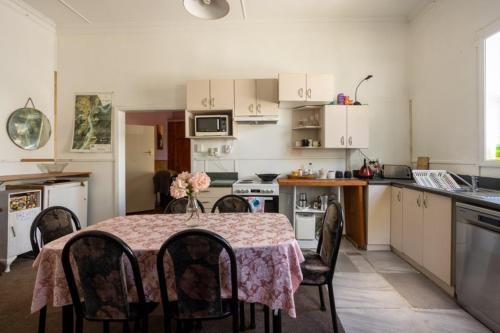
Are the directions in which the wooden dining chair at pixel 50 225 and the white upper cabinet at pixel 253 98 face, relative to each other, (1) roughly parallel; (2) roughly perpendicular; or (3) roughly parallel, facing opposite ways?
roughly perpendicular

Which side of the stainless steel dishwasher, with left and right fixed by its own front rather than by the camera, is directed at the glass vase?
front

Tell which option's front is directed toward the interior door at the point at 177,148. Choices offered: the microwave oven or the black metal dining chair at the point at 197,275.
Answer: the black metal dining chair

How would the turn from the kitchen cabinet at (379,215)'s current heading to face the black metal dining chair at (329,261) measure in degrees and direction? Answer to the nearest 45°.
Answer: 0° — it already faces it

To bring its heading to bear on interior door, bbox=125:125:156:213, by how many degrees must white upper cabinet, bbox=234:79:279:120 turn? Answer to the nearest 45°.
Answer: approximately 135° to its right

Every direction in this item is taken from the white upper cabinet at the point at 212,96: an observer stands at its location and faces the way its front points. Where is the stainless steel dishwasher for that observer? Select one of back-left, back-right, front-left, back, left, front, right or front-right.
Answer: front-left

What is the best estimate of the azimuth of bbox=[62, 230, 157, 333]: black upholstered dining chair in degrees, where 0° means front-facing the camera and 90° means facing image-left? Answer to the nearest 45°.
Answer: approximately 225°

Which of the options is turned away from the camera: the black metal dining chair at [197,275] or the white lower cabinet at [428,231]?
the black metal dining chair

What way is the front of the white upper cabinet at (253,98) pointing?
toward the camera

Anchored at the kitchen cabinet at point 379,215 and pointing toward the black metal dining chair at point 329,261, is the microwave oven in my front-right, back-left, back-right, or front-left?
front-right

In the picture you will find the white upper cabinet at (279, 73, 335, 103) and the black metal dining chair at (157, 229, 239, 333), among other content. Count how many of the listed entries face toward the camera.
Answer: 1

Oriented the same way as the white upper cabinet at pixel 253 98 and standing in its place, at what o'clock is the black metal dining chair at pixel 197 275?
The black metal dining chair is roughly at 12 o'clock from the white upper cabinet.

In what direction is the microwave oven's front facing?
toward the camera

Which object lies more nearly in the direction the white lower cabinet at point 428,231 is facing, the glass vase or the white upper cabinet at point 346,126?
the glass vase

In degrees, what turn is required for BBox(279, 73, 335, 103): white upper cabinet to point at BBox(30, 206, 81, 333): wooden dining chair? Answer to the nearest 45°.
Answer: approximately 45° to its right

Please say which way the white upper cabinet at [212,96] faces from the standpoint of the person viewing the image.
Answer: facing the viewer

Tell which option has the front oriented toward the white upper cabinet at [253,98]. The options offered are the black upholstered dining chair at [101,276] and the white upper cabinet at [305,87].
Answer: the black upholstered dining chair

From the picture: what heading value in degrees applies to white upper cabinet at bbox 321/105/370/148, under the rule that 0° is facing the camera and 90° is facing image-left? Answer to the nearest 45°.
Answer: approximately 0°
